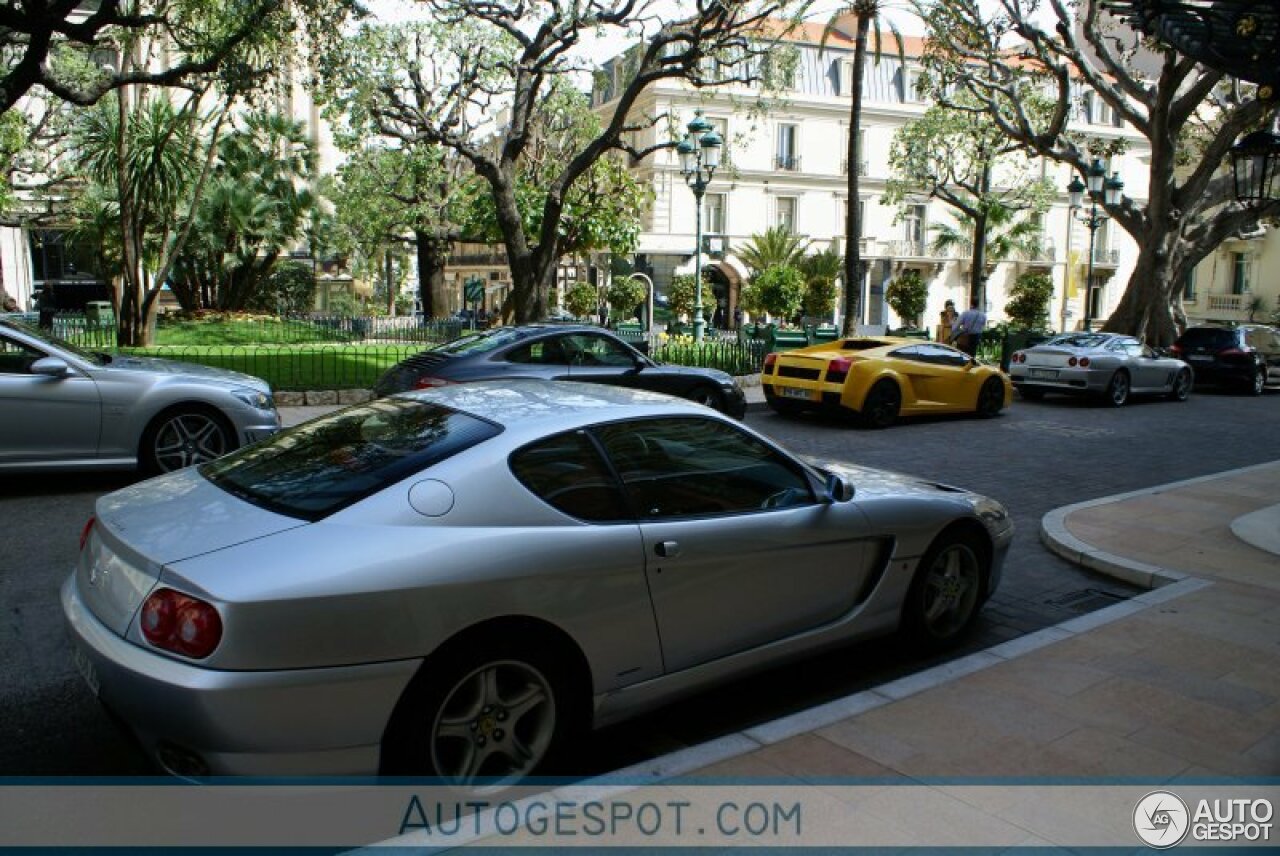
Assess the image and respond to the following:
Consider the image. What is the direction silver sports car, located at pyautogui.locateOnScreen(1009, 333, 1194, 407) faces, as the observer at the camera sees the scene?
facing away from the viewer and to the right of the viewer

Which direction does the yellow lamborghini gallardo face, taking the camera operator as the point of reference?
facing away from the viewer and to the right of the viewer

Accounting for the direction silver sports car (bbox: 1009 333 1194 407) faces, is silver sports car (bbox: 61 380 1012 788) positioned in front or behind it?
behind

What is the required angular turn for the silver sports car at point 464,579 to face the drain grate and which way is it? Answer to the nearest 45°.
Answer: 0° — it already faces it

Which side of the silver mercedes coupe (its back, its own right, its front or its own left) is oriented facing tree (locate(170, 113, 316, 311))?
left

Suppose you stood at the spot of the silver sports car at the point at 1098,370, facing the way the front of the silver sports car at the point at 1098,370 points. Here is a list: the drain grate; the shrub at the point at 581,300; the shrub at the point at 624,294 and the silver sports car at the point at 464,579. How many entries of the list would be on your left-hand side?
2

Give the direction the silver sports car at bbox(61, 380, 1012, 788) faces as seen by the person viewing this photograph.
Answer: facing away from the viewer and to the right of the viewer

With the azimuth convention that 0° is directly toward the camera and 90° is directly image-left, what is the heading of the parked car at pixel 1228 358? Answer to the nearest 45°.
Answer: approximately 225°

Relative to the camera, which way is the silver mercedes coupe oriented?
to the viewer's right

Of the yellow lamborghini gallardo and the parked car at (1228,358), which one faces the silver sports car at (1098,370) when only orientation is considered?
the yellow lamborghini gallardo

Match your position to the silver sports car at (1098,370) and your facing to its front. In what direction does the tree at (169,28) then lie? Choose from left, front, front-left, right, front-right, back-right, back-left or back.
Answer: back

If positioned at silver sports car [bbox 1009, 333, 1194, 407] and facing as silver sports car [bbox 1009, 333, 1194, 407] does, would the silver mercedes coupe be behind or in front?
behind

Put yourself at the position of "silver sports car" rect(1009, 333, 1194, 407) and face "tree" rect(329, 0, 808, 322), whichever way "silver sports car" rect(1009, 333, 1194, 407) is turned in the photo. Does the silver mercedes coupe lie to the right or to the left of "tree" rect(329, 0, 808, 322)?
left

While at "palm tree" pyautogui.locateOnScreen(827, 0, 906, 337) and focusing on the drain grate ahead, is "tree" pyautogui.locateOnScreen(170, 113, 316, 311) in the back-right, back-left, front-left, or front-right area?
back-right

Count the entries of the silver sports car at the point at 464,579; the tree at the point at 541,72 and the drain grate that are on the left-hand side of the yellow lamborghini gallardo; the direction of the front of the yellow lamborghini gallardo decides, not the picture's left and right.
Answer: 1

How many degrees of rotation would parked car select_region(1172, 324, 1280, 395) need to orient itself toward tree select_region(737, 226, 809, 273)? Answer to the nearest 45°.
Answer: approximately 90° to its left
